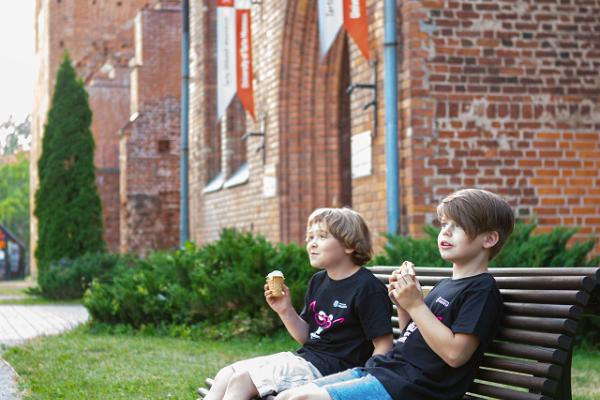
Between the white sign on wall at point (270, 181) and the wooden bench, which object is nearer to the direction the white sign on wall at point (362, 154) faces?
the wooden bench

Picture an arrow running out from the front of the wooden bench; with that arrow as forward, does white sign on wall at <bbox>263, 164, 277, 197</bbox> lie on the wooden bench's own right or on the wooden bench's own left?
on the wooden bench's own right

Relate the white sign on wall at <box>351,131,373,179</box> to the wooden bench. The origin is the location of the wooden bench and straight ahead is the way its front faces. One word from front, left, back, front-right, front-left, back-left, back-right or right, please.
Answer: back-right

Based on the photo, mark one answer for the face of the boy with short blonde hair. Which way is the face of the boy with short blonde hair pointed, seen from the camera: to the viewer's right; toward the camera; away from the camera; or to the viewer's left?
to the viewer's left

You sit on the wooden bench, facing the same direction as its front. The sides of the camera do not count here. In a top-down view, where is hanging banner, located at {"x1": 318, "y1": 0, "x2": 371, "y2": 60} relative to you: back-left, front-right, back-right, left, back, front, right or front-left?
back-right

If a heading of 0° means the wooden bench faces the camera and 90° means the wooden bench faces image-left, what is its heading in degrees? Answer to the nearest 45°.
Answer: approximately 45°

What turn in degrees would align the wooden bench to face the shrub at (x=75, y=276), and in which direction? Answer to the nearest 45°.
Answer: approximately 90° to its right

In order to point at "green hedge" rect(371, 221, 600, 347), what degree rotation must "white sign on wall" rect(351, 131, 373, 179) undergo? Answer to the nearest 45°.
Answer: approximately 90° to its left

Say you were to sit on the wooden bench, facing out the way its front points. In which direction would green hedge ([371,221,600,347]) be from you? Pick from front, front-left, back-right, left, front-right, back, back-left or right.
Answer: back-right

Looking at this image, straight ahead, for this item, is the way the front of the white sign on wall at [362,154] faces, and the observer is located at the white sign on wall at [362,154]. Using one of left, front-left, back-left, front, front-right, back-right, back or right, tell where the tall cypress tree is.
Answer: right
